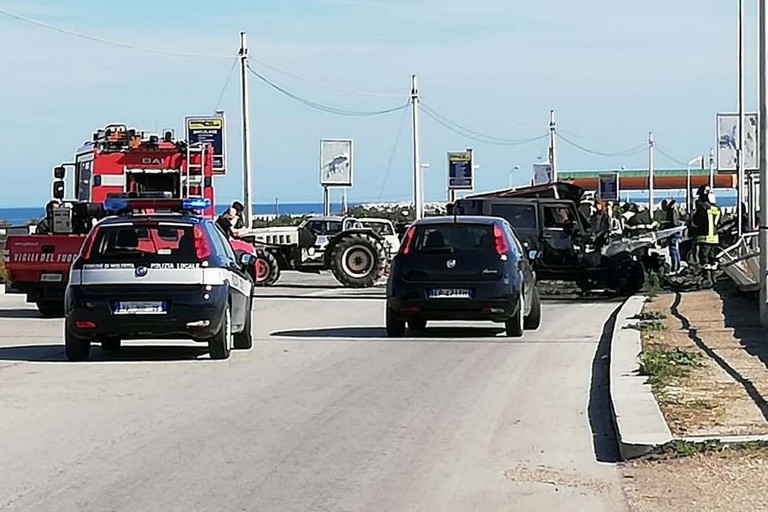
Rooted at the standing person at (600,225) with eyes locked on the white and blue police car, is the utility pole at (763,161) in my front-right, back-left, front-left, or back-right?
front-left

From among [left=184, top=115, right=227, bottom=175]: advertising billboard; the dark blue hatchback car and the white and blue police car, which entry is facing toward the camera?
the advertising billboard

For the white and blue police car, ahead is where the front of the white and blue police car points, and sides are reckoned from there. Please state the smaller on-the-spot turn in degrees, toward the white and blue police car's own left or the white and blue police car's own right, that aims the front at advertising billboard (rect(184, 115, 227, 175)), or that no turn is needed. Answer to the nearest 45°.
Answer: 0° — it already faces it

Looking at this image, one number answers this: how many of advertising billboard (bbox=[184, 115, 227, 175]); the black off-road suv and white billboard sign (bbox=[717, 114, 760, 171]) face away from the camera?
0

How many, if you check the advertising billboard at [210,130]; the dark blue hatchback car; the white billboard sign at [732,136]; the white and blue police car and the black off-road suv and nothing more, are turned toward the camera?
2

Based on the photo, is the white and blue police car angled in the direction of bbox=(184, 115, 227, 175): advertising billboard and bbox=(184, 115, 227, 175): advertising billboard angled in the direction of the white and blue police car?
yes

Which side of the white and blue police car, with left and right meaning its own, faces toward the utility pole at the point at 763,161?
right

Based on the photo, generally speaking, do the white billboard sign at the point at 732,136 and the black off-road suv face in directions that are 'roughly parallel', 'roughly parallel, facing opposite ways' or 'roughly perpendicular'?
roughly perpendicular

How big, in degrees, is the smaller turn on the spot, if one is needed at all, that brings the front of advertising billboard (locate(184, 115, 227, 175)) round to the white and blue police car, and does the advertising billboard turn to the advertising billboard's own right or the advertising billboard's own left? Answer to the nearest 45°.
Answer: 0° — it already faces it

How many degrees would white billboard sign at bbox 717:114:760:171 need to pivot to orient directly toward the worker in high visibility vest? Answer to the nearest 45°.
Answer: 0° — it already faces them

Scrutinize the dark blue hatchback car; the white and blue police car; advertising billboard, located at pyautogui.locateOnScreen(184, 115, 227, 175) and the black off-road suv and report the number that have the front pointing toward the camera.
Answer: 1

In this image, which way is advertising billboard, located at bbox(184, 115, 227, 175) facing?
toward the camera

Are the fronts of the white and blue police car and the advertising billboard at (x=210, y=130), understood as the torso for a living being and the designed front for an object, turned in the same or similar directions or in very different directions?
very different directions

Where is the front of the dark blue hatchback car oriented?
away from the camera

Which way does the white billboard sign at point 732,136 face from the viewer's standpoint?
toward the camera
